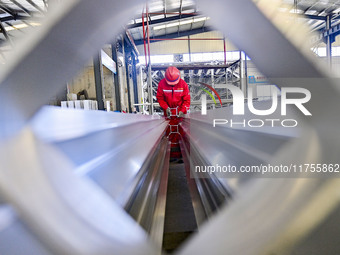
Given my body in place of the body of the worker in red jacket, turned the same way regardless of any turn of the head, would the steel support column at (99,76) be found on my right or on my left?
on my right

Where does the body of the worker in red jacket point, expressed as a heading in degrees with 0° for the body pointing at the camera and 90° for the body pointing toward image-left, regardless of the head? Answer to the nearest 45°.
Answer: approximately 0°
